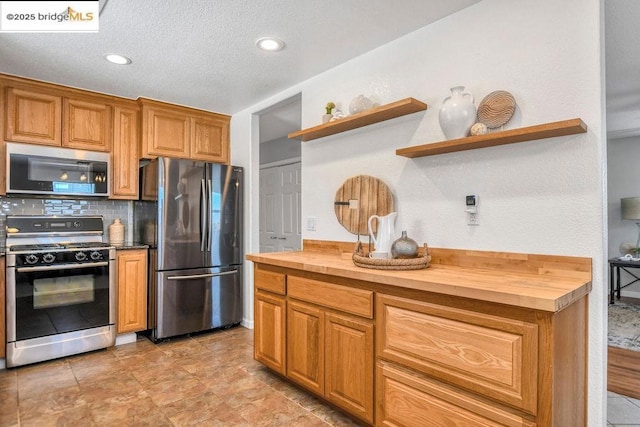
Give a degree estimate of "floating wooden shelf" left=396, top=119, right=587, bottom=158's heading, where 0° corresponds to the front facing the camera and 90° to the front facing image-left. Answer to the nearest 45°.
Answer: approximately 45°

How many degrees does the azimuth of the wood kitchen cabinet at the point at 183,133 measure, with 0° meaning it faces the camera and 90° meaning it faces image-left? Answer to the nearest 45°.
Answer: approximately 315°

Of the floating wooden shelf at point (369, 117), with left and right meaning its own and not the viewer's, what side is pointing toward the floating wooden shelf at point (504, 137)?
left

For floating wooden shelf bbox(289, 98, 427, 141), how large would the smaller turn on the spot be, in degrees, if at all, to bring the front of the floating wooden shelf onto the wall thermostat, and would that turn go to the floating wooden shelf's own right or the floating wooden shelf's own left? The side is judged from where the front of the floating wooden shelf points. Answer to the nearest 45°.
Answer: approximately 90° to the floating wooden shelf's own left

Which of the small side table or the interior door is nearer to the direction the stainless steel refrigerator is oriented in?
the small side table

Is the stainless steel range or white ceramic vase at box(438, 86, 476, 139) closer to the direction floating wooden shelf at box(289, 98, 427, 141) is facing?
the stainless steel range

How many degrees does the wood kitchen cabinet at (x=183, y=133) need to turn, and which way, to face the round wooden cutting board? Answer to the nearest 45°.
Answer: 0° — it already faces it

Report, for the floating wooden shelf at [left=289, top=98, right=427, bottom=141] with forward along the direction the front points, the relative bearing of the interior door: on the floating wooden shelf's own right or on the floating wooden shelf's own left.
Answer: on the floating wooden shelf's own right
